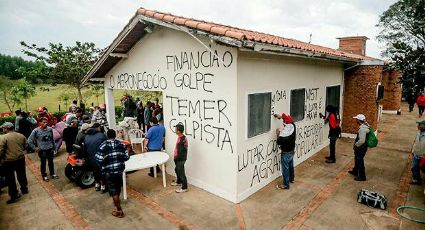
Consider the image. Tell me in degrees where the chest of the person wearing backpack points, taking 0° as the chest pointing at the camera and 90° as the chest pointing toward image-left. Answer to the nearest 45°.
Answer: approximately 90°

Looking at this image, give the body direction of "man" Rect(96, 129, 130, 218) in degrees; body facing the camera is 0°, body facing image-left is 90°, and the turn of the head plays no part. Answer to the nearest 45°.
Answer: approximately 180°

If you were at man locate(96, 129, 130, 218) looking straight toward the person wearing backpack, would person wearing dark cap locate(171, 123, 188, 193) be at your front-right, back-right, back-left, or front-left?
front-left

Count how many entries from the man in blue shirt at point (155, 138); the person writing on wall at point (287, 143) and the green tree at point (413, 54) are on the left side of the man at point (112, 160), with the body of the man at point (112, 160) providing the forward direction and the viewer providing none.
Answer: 0

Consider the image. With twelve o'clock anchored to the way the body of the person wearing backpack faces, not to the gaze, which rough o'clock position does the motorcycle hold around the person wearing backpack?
The motorcycle is roughly at 11 o'clock from the person wearing backpack.

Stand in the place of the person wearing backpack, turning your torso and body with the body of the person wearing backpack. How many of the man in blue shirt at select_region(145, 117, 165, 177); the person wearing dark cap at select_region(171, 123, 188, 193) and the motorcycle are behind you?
0

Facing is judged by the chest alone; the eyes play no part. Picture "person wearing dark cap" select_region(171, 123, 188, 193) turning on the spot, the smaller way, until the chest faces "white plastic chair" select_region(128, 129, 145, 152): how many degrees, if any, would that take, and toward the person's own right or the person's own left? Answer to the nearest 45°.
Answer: approximately 45° to the person's own right

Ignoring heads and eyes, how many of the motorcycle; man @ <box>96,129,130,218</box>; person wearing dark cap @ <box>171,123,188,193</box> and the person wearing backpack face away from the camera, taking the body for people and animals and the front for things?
1
